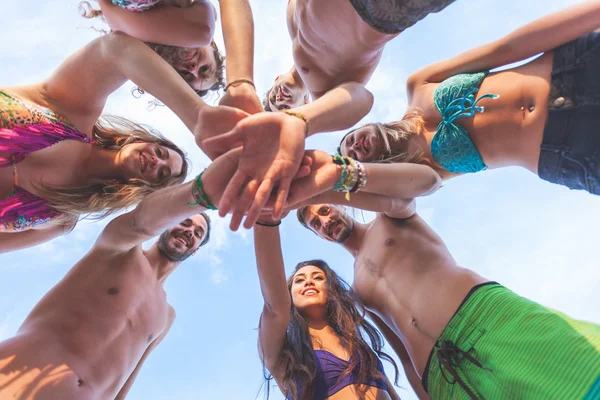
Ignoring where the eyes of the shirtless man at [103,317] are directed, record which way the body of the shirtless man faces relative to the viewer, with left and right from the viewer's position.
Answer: facing the viewer and to the right of the viewer

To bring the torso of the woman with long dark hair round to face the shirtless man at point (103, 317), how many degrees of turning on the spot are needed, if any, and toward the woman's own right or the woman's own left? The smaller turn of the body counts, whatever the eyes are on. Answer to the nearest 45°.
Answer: approximately 90° to the woman's own right

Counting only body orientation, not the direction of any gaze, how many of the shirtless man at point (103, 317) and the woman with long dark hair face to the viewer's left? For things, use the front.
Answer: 0

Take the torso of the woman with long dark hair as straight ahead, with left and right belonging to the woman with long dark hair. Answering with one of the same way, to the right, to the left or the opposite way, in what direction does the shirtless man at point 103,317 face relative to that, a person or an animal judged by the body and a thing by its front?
to the left

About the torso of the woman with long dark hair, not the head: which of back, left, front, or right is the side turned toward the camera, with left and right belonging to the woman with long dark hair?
front

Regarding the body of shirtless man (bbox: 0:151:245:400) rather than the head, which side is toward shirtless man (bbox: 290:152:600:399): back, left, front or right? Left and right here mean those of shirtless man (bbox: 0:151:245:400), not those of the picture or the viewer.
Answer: front

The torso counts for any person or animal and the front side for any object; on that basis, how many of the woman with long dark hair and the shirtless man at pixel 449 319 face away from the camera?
0
